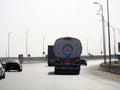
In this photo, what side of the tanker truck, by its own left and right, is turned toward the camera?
back
